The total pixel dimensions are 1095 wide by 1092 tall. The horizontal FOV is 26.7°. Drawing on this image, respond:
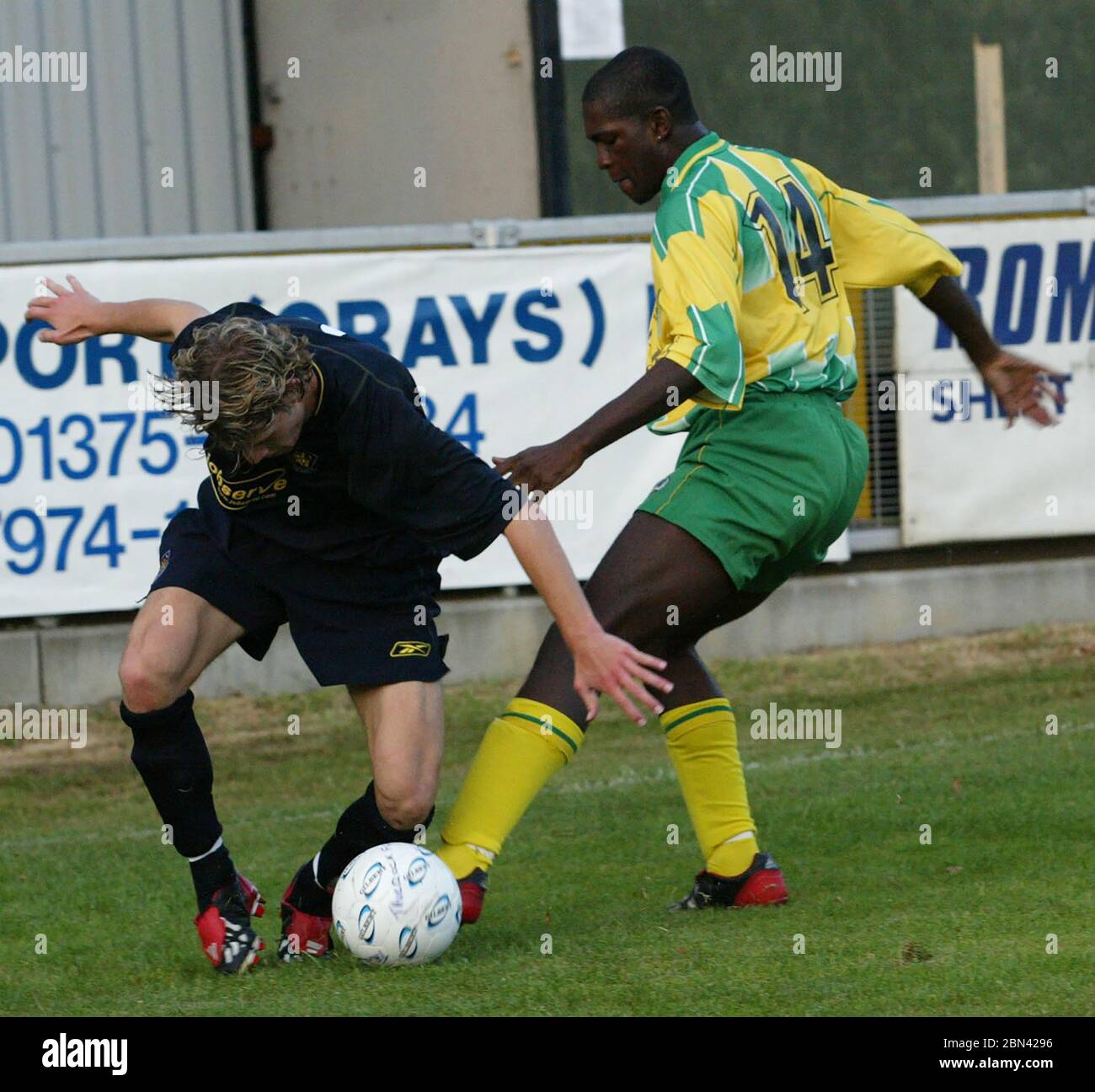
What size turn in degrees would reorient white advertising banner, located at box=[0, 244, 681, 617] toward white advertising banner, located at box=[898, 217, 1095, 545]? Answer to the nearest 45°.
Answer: approximately 90° to its left

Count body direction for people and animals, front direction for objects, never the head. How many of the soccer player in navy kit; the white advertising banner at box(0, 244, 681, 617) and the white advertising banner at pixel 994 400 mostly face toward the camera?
3

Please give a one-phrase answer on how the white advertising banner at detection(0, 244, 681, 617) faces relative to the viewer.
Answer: facing the viewer

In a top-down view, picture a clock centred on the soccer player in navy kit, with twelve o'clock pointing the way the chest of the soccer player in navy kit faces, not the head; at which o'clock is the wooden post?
The wooden post is roughly at 7 o'clock from the soccer player in navy kit.

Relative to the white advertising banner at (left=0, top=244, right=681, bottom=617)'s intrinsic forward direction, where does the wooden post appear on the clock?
The wooden post is roughly at 8 o'clock from the white advertising banner.

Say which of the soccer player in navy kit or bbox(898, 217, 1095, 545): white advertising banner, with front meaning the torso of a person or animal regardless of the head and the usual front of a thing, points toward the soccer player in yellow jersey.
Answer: the white advertising banner

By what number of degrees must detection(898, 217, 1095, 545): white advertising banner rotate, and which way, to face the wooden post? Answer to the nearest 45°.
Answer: approximately 180°

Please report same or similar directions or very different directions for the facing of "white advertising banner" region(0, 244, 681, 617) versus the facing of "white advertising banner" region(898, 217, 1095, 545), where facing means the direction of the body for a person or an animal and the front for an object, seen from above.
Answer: same or similar directions

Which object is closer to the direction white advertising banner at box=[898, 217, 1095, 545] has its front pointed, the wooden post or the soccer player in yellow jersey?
the soccer player in yellow jersey

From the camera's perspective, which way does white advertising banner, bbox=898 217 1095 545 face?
toward the camera

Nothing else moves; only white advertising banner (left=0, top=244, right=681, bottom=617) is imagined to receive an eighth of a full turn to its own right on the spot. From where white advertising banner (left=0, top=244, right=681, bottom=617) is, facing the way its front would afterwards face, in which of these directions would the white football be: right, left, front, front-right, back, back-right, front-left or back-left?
front-left

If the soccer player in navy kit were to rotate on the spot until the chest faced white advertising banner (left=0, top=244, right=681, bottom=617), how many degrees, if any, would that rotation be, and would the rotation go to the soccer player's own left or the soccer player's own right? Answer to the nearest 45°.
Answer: approximately 180°
